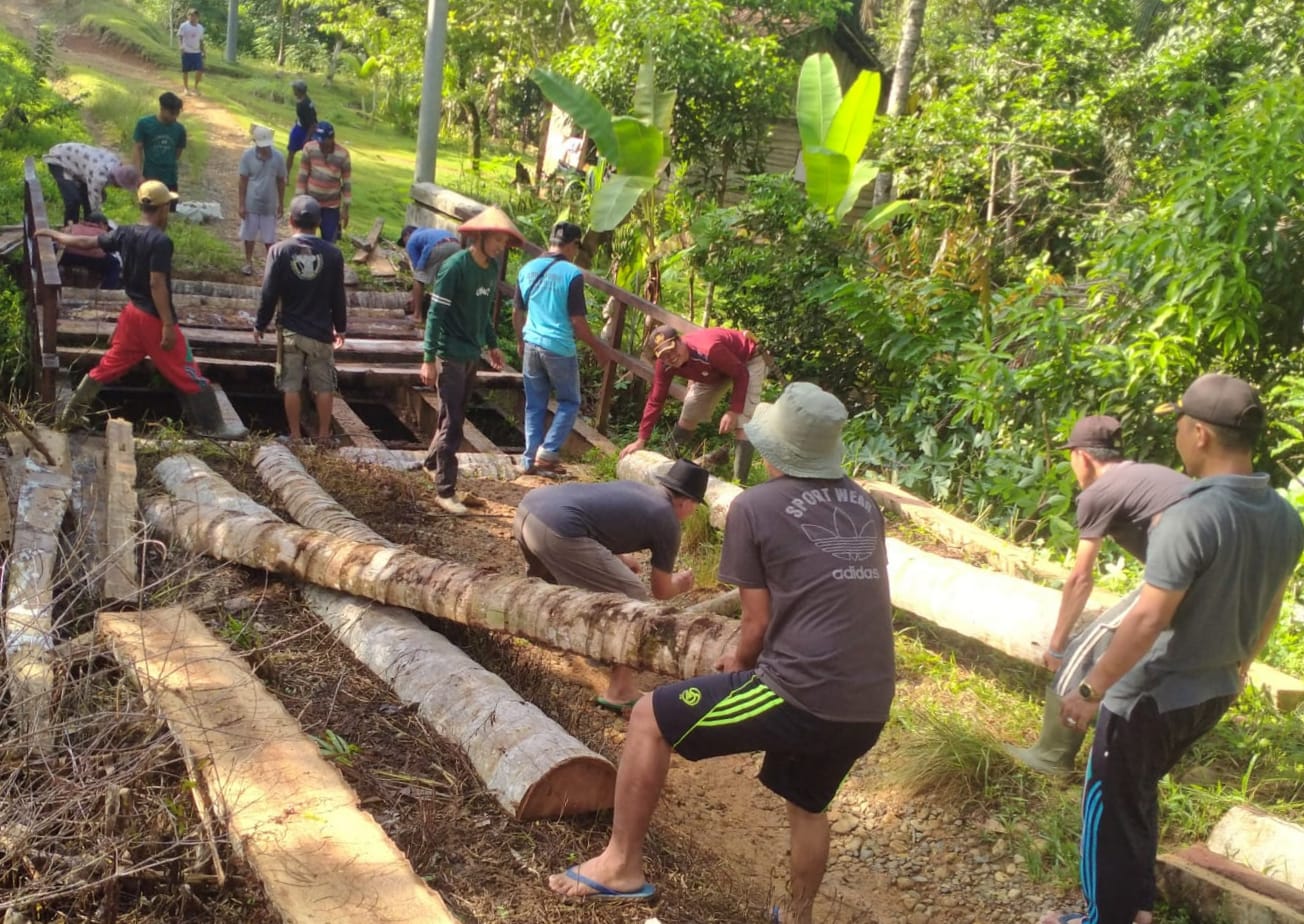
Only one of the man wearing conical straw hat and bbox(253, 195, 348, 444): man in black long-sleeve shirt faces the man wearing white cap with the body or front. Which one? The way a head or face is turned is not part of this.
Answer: the man in black long-sleeve shirt

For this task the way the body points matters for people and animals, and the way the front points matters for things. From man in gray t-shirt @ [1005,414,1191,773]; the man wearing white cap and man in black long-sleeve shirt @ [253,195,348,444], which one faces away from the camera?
the man in black long-sleeve shirt

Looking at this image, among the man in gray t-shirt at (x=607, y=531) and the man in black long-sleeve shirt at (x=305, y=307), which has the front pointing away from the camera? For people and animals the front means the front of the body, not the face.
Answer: the man in black long-sleeve shirt

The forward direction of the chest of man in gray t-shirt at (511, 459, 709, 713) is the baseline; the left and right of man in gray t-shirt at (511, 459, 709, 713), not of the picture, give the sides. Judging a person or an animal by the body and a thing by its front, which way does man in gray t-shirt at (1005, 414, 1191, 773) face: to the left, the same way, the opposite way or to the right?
the opposite way

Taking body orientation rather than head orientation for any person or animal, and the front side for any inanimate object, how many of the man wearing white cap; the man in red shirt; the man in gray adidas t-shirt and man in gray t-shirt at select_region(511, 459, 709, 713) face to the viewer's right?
1

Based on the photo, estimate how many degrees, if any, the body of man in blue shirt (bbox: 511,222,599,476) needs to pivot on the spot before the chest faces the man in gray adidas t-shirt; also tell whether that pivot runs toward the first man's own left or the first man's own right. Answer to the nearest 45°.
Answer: approximately 135° to the first man's own right

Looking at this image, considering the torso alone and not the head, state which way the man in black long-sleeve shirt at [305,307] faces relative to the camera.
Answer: away from the camera

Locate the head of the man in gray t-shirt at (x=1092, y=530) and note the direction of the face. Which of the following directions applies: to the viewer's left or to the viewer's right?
to the viewer's left

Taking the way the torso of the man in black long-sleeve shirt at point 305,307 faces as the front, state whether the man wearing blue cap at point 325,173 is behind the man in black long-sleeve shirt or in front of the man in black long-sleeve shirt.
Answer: in front

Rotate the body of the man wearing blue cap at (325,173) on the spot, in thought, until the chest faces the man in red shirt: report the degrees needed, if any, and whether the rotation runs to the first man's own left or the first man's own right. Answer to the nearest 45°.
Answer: approximately 45° to the first man's own left

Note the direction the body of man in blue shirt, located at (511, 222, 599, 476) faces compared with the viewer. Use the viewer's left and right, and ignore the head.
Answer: facing away from the viewer and to the right of the viewer

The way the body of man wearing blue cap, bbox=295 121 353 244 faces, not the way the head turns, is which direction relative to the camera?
toward the camera

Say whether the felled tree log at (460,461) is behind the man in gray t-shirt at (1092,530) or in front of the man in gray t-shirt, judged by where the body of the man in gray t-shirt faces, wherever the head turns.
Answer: in front

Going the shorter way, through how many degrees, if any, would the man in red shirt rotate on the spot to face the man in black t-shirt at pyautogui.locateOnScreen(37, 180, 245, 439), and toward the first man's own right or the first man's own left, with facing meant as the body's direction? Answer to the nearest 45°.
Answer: approximately 45° to the first man's own right

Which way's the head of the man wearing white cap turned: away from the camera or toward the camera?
toward the camera

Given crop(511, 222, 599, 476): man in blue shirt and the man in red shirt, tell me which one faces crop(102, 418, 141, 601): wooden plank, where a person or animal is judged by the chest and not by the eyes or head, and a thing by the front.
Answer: the man in red shirt
